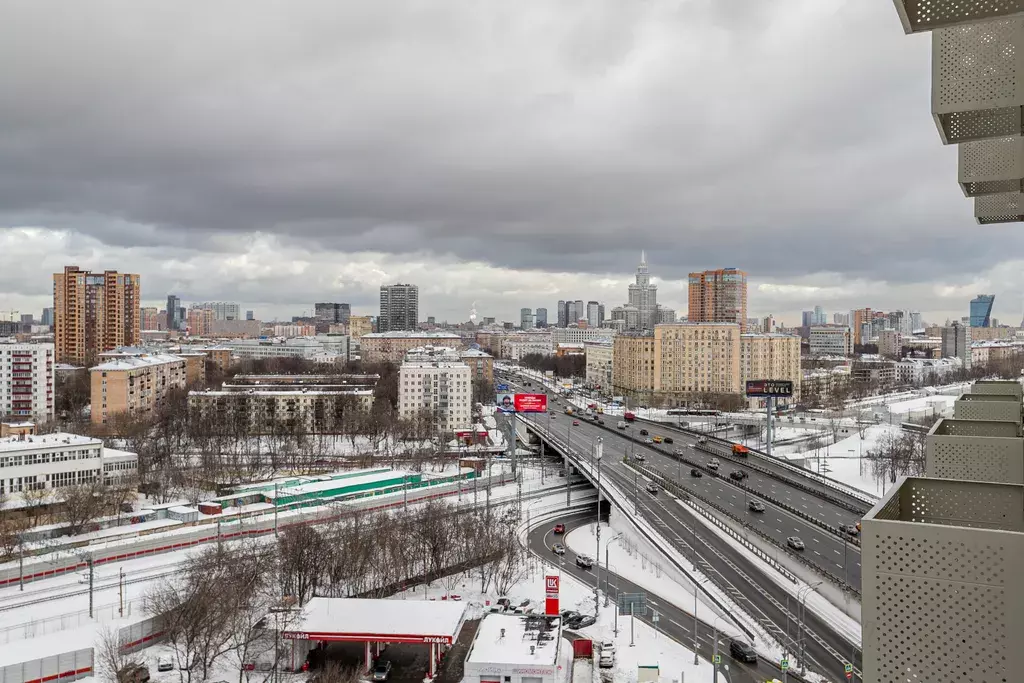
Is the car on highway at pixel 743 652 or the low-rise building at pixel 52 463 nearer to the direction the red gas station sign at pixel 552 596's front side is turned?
the car on highway

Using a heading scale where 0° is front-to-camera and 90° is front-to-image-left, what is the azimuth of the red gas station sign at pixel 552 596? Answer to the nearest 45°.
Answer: approximately 0°

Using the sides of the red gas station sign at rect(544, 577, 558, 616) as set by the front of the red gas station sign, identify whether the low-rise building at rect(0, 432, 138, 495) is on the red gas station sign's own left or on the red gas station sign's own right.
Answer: on the red gas station sign's own right

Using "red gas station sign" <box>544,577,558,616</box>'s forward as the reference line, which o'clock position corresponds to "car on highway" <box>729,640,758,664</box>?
The car on highway is roughly at 10 o'clock from the red gas station sign.
